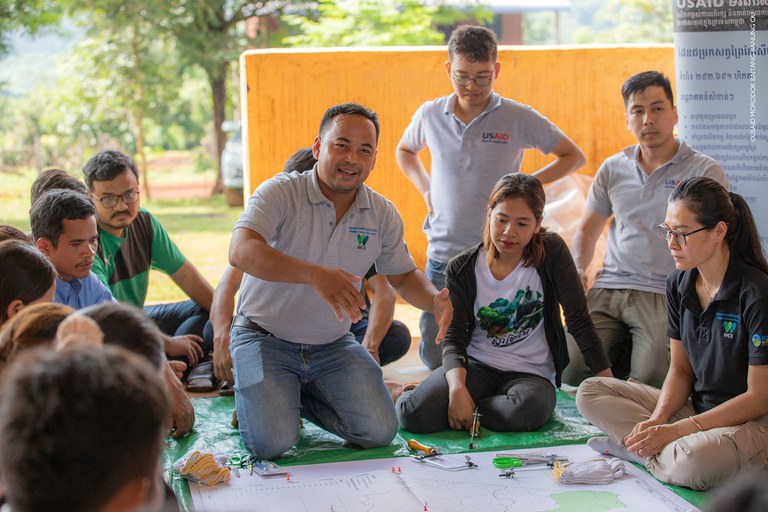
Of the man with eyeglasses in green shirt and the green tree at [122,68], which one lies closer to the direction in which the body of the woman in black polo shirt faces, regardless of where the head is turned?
the man with eyeglasses in green shirt

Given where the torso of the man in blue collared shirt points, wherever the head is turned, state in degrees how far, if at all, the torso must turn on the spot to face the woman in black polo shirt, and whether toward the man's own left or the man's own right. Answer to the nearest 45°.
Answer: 0° — they already face them

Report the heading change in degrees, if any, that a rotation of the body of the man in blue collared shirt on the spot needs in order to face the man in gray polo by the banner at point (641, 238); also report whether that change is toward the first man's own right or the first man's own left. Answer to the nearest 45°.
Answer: approximately 45° to the first man's own left

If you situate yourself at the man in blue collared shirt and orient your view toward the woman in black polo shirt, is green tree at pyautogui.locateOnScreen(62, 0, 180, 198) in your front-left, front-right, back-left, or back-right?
back-left

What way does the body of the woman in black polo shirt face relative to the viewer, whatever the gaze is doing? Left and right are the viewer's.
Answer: facing the viewer and to the left of the viewer

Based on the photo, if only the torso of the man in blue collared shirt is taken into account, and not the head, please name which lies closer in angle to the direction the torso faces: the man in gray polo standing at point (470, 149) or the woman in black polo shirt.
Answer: the woman in black polo shirt

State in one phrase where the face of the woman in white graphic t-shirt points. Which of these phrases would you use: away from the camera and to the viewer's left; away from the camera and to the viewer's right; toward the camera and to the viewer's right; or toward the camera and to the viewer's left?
toward the camera and to the viewer's left

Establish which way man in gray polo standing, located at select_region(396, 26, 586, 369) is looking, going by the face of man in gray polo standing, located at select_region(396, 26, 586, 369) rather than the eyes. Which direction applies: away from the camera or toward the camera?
toward the camera

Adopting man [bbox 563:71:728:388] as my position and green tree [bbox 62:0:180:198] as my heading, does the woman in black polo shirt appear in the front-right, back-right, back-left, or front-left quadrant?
back-left

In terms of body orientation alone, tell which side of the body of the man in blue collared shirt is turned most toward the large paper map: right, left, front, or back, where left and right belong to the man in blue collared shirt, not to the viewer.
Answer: front

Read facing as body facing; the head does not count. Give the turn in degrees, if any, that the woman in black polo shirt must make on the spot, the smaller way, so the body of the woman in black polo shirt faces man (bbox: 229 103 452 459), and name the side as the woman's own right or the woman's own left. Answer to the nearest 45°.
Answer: approximately 45° to the woman's own right

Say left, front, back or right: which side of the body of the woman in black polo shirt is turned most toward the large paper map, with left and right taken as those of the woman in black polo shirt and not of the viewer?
front

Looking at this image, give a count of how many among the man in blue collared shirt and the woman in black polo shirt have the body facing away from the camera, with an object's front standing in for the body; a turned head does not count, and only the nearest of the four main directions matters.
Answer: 0

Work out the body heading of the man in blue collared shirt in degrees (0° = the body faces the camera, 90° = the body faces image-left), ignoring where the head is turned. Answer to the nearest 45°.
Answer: approximately 315°

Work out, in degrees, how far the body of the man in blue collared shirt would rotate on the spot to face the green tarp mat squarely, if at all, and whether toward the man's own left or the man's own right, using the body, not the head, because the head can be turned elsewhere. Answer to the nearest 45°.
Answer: approximately 45° to the man's own left
